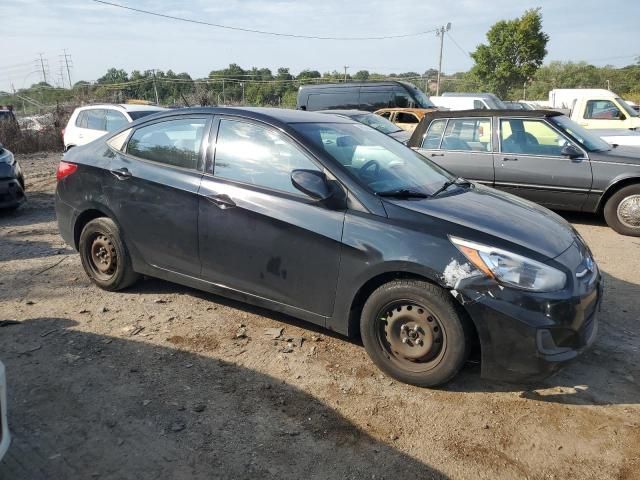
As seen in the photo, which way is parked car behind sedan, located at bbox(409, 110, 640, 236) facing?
to the viewer's right

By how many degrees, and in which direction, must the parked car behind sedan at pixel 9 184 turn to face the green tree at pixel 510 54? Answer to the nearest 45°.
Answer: approximately 90° to its left

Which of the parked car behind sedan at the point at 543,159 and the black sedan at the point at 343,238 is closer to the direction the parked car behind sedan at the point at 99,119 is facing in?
the parked car behind sedan

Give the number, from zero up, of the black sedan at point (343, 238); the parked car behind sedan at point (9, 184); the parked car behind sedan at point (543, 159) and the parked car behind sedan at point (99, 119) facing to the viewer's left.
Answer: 0

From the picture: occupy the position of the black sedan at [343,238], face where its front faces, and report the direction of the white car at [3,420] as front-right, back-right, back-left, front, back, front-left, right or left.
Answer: right

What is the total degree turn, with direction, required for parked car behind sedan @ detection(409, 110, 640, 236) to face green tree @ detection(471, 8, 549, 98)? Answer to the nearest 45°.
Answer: approximately 90° to its left

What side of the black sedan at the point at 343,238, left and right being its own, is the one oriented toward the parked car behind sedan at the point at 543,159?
left

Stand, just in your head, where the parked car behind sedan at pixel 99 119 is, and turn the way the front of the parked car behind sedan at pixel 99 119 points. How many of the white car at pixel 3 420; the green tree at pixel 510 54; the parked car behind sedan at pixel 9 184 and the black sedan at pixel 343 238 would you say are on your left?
1

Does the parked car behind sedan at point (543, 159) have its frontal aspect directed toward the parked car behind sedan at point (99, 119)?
no

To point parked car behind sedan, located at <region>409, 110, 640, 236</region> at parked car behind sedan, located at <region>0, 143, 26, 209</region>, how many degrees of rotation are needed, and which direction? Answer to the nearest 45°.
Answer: approximately 180°

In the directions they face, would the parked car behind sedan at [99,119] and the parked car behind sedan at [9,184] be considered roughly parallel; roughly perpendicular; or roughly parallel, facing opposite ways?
roughly parallel

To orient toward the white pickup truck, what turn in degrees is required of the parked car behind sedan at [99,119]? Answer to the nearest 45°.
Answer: approximately 45° to its left

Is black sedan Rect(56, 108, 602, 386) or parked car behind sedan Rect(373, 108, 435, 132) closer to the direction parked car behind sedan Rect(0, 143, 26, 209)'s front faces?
the black sedan

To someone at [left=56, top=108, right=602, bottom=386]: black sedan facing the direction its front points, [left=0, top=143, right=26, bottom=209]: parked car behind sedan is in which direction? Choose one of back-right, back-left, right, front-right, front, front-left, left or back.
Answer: back

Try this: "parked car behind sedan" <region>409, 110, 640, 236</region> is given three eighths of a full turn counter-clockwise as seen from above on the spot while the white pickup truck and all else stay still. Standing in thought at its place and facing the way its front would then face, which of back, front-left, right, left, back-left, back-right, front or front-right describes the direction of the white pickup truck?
front-right

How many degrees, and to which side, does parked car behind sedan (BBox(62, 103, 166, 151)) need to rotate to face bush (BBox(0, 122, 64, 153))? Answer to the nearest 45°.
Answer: approximately 135° to its left

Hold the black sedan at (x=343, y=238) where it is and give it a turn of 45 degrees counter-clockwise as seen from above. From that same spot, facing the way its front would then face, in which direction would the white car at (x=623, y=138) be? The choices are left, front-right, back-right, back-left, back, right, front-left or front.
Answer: front-left

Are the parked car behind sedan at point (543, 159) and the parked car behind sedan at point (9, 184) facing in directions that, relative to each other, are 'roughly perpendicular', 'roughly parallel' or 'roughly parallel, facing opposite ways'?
roughly parallel

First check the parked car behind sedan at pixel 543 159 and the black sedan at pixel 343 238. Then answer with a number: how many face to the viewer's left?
0

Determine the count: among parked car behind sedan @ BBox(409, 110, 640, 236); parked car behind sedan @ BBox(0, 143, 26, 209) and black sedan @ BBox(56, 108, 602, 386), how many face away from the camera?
0

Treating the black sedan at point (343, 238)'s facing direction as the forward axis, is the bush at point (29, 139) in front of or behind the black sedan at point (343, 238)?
behind
